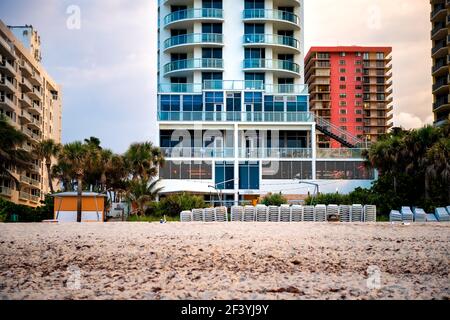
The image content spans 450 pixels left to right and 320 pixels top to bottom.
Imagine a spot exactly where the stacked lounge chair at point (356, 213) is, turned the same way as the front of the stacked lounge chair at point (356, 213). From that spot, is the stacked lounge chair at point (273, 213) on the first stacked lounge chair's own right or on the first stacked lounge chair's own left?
on the first stacked lounge chair's own right

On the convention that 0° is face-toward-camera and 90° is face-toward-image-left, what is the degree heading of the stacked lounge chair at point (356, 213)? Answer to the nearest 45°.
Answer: approximately 0°

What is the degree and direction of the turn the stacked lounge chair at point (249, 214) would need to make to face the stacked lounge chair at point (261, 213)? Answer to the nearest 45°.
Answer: approximately 90° to its left

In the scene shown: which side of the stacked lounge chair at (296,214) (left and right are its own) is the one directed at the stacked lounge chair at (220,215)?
right

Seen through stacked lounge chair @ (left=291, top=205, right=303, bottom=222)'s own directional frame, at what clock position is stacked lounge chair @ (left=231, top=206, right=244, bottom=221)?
stacked lounge chair @ (left=231, top=206, right=244, bottom=221) is roughly at 3 o'clock from stacked lounge chair @ (left=291, top=205, right=303, bottom=222).

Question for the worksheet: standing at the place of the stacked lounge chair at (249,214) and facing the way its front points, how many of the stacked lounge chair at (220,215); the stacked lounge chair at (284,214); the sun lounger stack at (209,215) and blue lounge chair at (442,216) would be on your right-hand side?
2

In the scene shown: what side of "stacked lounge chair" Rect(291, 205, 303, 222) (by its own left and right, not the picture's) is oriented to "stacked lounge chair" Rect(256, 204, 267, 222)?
right

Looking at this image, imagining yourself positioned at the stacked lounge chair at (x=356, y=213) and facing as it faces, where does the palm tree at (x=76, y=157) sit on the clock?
The palm tree is roughly at 4 o'clock from the stacked lounge chair.

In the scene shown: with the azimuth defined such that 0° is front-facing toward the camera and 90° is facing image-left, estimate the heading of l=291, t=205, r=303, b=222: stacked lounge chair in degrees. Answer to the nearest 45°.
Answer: approximately 0°
